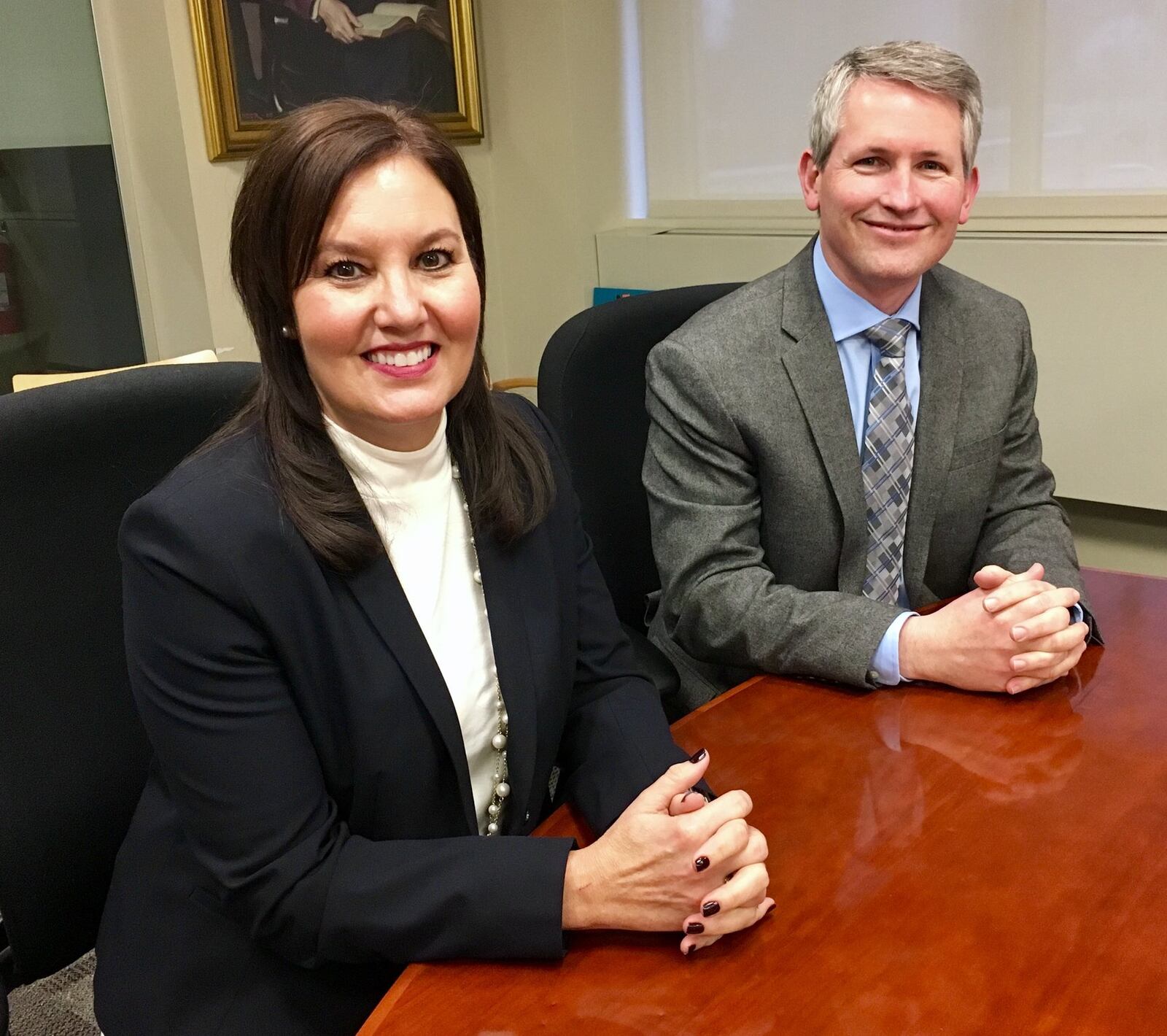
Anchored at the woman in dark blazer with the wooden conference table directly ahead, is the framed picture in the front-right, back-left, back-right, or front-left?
back-left

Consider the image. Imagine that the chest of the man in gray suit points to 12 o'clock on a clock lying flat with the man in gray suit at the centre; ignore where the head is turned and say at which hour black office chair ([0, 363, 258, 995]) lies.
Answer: The black office chair is roughly at 3 o'clock from the man in gray suit.

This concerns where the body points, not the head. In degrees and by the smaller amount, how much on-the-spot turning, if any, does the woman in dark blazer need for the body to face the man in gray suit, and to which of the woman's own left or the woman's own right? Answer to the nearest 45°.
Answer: approximately 90° to the woman's own left

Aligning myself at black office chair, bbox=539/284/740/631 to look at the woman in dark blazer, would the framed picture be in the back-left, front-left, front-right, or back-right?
back-right

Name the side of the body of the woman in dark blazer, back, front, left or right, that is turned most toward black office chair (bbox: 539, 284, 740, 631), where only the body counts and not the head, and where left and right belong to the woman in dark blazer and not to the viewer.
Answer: left

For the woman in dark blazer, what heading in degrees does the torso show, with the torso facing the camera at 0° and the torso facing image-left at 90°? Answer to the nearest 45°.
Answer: approximately 315°

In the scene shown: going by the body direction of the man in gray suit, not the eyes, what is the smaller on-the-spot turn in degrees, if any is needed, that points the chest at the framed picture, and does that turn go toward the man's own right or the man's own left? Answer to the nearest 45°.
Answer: approximately 180°

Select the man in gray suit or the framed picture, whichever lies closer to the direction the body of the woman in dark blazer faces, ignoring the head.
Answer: the man in gray suit

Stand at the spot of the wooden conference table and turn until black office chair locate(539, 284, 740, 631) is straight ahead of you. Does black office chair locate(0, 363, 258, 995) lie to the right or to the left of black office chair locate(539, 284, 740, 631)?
left

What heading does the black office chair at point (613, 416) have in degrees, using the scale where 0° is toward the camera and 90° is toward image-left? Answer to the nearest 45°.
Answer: approximately 315°

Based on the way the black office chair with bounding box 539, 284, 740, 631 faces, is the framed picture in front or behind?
behind
